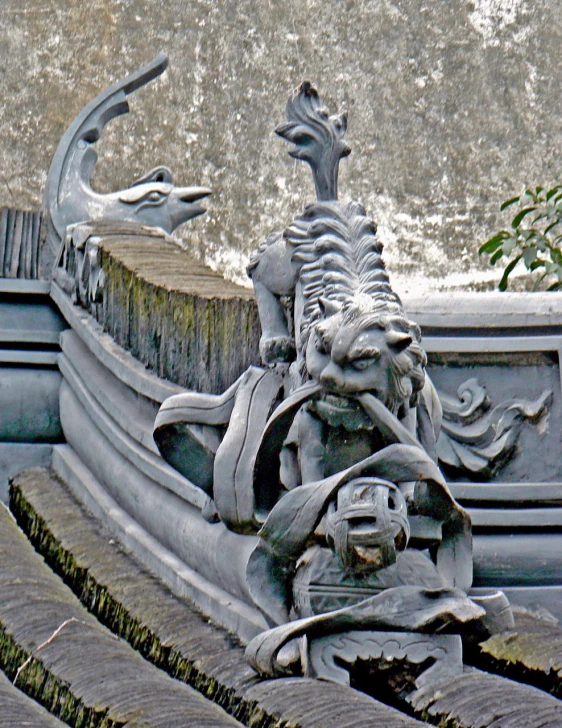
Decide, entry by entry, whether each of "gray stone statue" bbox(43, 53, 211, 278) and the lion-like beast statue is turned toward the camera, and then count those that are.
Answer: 1

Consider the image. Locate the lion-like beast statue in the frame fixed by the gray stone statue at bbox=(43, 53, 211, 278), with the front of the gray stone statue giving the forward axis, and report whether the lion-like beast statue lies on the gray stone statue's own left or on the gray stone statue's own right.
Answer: on the gray stone statue's own right

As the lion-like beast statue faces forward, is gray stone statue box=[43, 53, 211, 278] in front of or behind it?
behind

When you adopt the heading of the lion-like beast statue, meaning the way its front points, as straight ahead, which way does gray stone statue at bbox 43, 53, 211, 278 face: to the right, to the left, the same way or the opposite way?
to the left

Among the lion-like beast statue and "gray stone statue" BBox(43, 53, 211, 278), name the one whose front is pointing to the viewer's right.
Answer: the gray stone statue

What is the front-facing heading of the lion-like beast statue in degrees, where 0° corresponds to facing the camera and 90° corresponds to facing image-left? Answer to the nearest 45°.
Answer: approximately 0°

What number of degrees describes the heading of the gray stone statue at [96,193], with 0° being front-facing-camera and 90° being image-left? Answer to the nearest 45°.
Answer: approximately 270°
